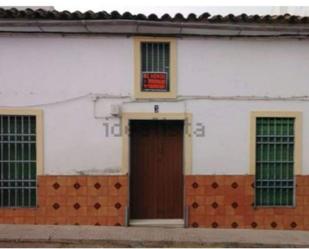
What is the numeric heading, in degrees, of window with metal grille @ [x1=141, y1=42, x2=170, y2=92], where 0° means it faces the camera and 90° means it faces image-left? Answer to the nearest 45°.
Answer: approximately 0°

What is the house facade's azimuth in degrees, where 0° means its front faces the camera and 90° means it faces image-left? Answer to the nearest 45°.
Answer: approximately 0°
